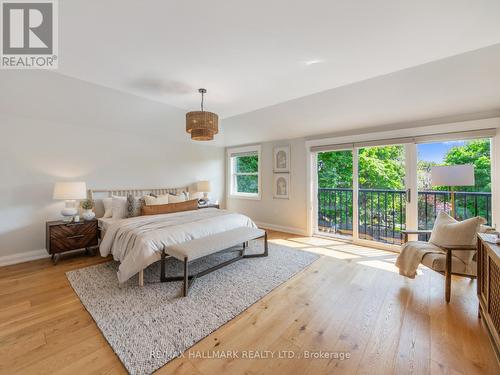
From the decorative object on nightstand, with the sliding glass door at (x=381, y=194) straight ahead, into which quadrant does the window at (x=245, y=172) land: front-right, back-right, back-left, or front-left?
front-left

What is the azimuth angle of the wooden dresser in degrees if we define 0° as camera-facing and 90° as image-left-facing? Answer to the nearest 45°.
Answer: approximately 90°

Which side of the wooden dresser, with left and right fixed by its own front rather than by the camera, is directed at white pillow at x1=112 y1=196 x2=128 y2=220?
front

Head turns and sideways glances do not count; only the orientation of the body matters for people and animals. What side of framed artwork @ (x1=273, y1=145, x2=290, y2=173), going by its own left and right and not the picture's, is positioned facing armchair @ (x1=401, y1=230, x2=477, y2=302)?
left

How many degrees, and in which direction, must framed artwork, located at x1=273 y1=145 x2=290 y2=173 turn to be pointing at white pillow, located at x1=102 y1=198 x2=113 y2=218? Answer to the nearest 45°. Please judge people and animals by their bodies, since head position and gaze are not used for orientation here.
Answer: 0° — it already faces it

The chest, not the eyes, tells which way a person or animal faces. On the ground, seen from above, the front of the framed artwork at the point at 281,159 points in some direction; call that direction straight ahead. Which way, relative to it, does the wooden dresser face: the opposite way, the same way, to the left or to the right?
to the right

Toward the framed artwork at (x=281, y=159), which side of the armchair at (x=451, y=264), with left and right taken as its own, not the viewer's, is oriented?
right

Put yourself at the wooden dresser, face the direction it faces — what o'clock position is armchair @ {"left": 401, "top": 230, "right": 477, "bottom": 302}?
The armchair is roughly at 2 o'clock from the wooden dresser.

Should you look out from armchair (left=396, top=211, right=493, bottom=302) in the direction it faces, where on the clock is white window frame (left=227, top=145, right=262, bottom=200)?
The white window frame is roughly at 2 o'clock from the armchair.

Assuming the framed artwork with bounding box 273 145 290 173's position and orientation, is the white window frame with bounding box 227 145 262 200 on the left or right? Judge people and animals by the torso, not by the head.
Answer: on its right

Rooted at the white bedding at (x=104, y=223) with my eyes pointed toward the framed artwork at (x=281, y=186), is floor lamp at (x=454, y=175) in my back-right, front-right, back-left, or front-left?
front-right

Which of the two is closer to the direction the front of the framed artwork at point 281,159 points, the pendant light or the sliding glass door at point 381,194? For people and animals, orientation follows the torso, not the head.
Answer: the pendant light

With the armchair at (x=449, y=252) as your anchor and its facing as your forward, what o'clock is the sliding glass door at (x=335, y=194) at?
The sliding glass door is roughly at 3 o'clock from the armchair.

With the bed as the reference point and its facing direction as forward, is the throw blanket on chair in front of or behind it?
in front

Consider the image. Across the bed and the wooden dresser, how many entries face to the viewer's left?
1
